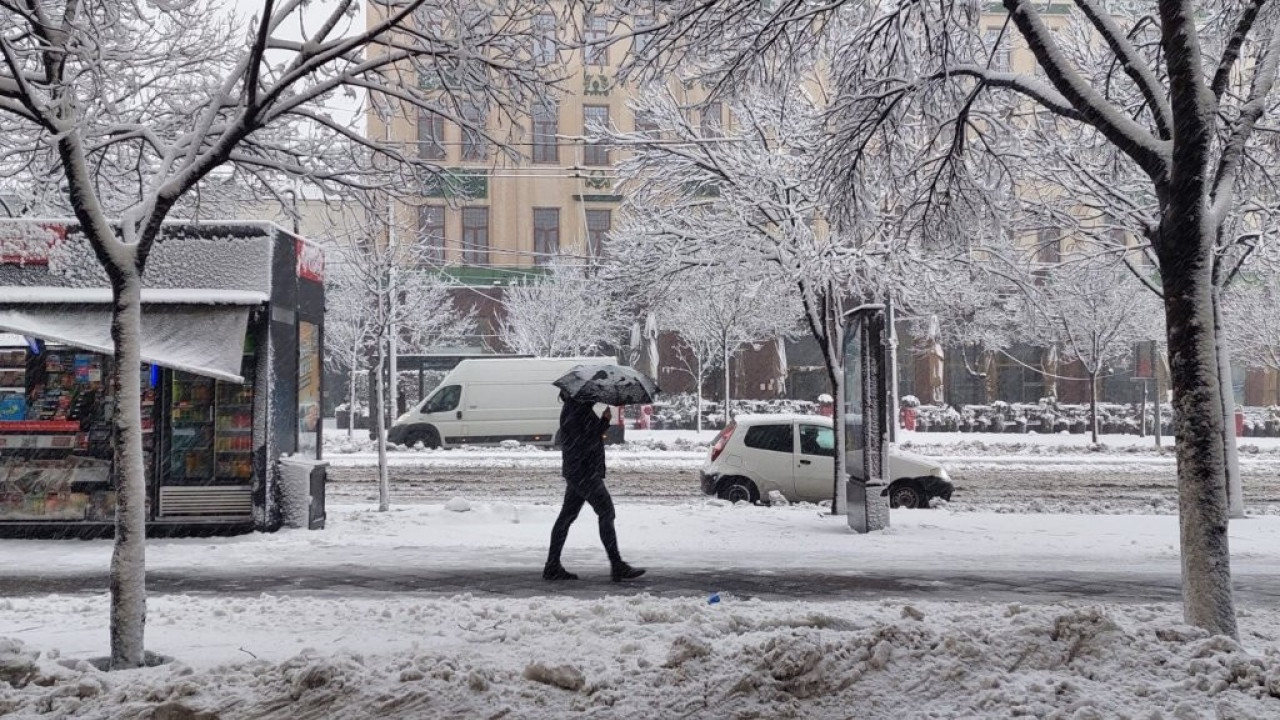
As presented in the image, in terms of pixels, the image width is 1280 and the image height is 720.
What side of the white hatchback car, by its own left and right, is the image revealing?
right

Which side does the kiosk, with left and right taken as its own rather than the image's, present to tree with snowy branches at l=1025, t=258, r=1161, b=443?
left

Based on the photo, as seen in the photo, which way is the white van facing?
to the viewer's left

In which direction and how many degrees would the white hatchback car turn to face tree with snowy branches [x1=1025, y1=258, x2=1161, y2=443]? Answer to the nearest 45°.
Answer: approximately 45° to its left

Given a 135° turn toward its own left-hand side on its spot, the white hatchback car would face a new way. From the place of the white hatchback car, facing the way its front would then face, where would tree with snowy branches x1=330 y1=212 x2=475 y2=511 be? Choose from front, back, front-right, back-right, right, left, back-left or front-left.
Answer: front

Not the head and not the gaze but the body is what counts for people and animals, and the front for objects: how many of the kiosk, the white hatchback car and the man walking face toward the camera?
1

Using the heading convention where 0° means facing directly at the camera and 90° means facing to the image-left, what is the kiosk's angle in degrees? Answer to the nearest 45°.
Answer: approximately 0°
